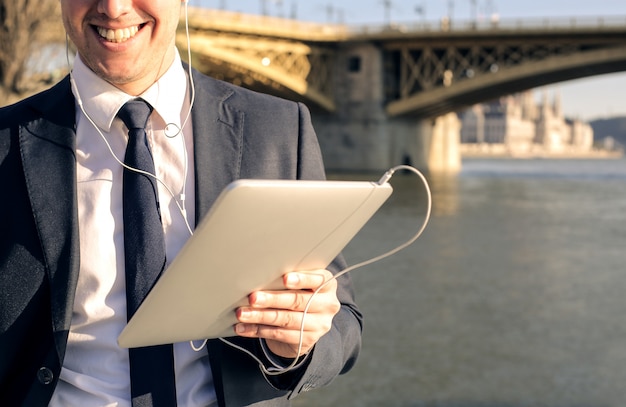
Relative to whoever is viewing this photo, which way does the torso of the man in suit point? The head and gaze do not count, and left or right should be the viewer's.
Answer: facing the viewer

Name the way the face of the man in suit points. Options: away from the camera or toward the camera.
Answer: toward the camera

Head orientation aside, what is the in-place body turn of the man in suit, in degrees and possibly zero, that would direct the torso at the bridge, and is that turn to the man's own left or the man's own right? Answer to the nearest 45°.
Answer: approximately 180°
